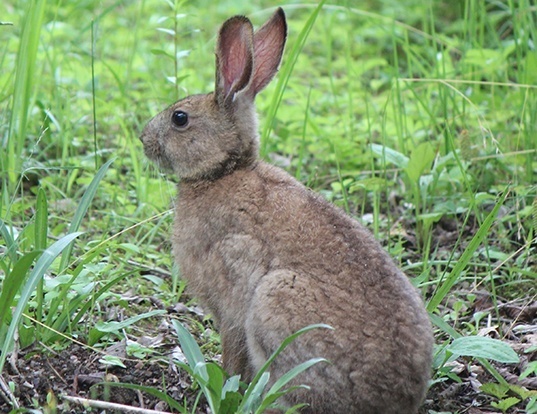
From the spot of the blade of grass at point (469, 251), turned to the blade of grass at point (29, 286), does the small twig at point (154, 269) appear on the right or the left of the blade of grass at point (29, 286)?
right

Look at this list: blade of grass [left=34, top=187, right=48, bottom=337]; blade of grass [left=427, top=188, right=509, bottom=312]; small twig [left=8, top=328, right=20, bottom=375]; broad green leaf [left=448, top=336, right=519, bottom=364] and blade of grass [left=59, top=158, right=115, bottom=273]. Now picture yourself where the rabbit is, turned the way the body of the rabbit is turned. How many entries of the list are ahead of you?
3

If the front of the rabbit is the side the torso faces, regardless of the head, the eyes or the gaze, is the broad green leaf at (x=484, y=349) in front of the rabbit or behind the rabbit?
behind

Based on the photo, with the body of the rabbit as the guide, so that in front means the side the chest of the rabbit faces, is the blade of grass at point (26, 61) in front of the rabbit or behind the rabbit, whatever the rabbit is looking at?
in front

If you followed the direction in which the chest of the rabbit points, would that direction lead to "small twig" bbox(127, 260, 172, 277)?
no

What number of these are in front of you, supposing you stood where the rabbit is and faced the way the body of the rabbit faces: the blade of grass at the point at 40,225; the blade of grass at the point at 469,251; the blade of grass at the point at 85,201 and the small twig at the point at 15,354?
3

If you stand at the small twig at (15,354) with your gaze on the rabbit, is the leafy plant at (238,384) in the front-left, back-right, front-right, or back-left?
front-right

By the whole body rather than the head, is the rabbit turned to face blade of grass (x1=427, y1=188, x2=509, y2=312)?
no

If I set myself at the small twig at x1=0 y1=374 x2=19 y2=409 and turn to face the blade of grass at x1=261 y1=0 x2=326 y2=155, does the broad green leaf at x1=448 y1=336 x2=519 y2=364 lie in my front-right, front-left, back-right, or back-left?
front-right

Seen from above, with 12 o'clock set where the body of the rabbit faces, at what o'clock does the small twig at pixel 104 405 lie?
The small twig is roughly at 11 o'clock from the rabbit.

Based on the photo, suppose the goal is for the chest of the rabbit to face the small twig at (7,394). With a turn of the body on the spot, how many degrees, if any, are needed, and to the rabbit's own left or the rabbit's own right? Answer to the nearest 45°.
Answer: approximately 45° to the rabbit's own left

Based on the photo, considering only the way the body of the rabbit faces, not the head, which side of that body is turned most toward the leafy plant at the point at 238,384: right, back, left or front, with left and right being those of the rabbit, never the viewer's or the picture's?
left

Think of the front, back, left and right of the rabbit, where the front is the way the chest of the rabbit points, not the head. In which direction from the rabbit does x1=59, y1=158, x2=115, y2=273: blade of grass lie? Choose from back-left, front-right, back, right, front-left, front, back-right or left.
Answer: front

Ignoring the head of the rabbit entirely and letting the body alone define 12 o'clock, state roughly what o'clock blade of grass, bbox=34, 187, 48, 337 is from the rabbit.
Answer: The blade of grass is roughly at 12 o'clock from the rabbit.

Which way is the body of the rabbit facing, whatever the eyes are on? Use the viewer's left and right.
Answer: facing to the left of the viewer

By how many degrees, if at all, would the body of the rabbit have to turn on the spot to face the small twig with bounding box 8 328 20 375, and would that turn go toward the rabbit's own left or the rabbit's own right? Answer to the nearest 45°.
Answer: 0° — it already faces it

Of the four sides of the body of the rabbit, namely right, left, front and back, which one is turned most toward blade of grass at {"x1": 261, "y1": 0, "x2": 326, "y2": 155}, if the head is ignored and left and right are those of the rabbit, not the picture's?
right
